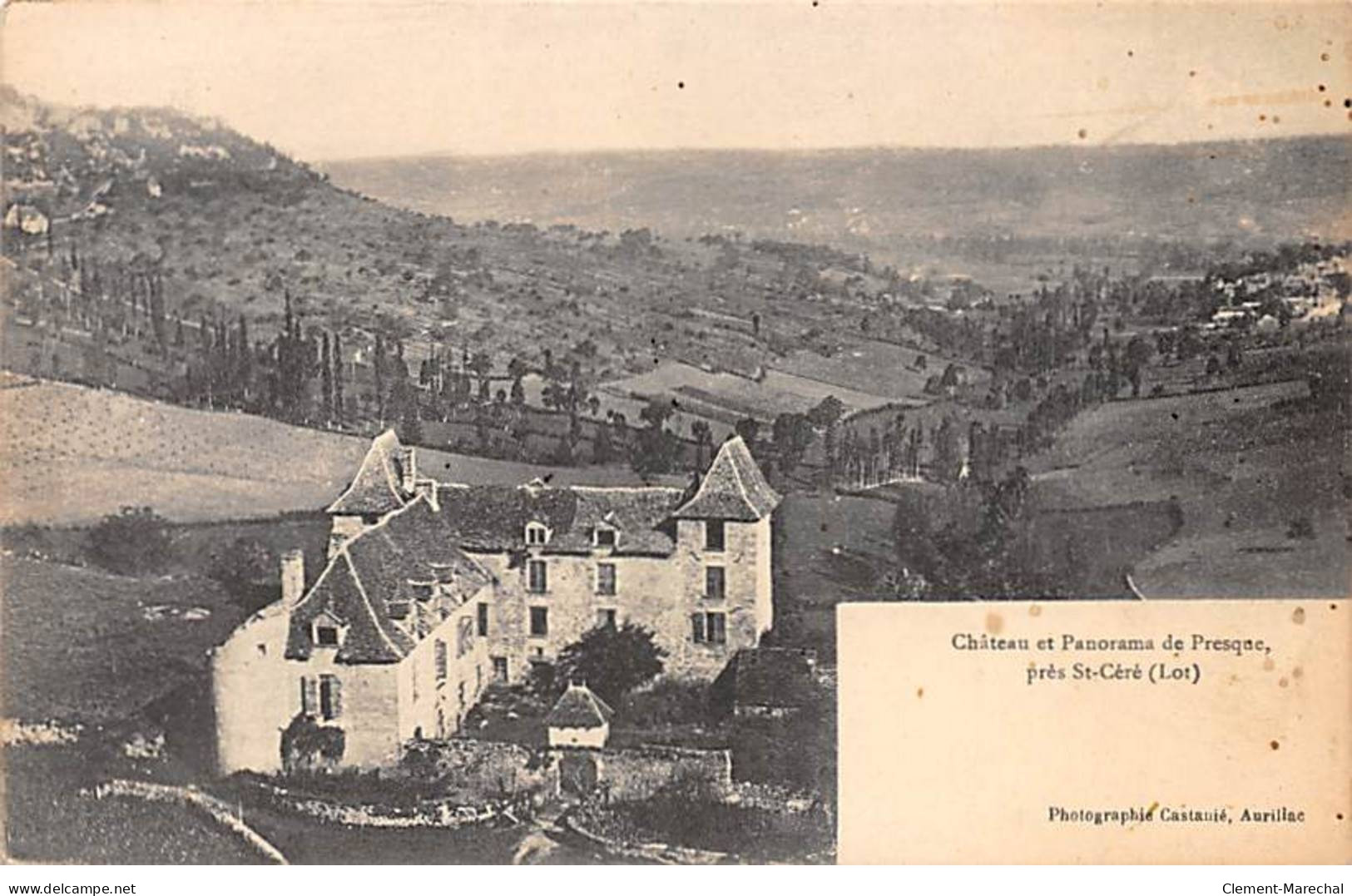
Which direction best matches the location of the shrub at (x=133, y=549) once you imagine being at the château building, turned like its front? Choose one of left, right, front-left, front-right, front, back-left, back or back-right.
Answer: right

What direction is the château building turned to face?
toward the camera
